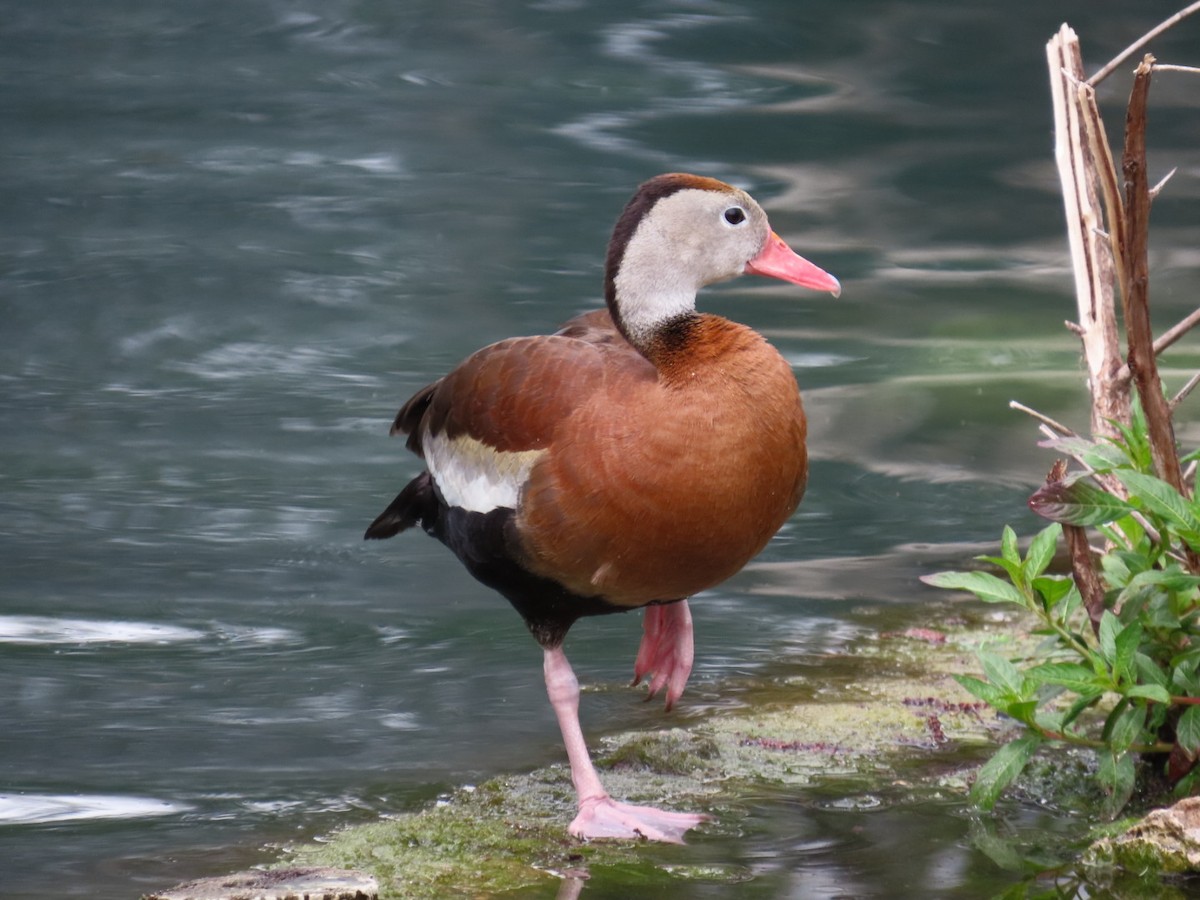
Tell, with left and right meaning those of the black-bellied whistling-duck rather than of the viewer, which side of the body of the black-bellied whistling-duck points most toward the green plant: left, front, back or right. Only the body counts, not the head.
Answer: front

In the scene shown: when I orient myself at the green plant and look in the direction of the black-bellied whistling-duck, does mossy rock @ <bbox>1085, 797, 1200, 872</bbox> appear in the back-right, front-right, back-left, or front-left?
back-left

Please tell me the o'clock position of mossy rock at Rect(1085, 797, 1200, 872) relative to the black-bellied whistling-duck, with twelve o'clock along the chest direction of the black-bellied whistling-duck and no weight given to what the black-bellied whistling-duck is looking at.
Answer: The mossy rock is roughly at 12 o'clock from the black-bellied whistling-duck.

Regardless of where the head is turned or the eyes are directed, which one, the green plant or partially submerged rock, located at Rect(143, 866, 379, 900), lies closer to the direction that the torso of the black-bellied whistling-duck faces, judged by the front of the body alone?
the green plant

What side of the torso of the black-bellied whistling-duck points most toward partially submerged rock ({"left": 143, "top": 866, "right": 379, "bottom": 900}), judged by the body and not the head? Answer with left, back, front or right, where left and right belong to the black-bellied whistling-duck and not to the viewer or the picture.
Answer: right

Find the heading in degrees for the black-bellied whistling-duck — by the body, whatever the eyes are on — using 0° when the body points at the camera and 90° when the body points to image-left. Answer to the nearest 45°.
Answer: approximately 315°
